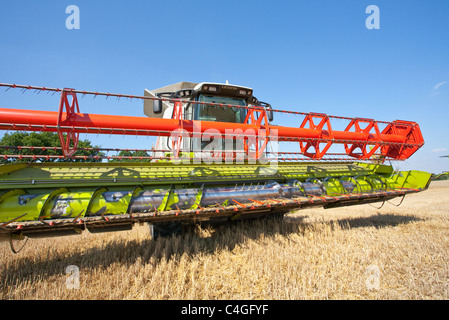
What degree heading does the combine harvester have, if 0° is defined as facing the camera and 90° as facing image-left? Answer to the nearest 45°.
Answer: approximately 315°
